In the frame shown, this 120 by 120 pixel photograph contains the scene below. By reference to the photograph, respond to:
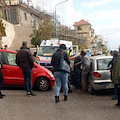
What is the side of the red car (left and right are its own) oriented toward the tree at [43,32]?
left

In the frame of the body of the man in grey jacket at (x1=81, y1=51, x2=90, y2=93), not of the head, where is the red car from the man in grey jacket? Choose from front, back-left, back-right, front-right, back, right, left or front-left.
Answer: front-left

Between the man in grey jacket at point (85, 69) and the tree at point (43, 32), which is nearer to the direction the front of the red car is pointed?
the man in grey jacket

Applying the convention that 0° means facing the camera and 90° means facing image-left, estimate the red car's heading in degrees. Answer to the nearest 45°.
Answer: approximately 270°

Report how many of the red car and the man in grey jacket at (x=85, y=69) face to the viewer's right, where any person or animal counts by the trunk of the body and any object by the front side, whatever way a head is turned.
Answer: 1

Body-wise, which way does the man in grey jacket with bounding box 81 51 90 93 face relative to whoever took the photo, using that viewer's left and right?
facing away from the viewer and to the left of the viewer

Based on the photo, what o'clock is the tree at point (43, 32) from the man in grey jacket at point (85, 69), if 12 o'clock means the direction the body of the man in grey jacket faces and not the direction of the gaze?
The tree is roughly at 1 o'clock from the man in grey jacket.

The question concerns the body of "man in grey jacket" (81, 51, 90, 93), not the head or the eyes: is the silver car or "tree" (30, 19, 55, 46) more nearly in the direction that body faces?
the tree
